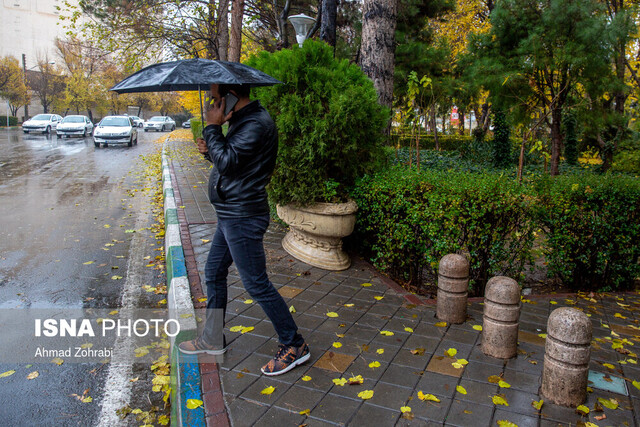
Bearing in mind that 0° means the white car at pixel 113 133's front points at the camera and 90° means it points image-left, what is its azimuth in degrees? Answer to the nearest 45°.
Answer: approximately 0°

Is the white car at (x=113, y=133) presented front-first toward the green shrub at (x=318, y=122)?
yes

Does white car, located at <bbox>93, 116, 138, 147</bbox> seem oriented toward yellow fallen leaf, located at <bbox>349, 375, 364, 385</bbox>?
yes

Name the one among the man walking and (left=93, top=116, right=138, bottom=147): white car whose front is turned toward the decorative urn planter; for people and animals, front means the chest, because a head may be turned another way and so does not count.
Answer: the white car

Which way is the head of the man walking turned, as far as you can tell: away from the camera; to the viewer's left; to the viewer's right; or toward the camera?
to the viewer's left

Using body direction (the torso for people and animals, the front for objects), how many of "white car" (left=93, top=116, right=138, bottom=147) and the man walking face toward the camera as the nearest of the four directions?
1

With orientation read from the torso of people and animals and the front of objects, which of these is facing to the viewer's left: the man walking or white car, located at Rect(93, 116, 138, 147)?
the man walking

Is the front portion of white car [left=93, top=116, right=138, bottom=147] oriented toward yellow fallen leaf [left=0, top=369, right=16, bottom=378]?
yes

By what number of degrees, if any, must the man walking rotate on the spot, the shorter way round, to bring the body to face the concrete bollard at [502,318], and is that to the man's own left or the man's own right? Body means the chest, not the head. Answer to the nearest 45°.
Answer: approximately 180°

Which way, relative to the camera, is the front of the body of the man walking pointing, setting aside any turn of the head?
to the viewer's left
